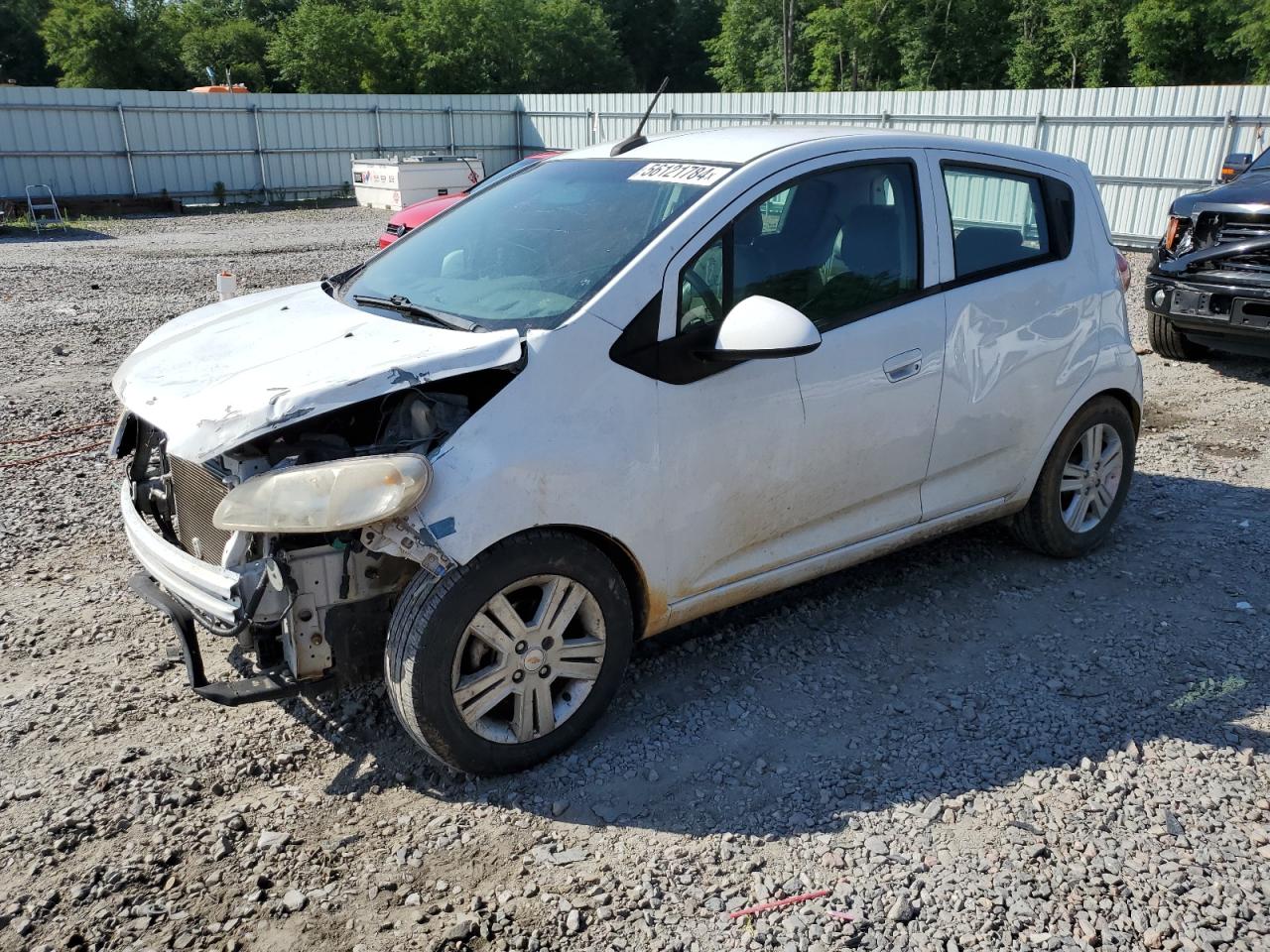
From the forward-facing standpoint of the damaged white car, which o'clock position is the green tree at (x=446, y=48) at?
The green tree is roughly at 4 o'clock from the damaged white car.

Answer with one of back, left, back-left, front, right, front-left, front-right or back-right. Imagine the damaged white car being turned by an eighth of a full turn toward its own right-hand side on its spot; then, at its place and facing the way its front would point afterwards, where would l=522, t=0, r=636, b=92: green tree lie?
right

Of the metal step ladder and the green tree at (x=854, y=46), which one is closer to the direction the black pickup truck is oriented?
the metal step ladder

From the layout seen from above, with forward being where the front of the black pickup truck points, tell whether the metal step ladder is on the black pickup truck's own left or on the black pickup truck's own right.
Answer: on the black pickup truck's own right

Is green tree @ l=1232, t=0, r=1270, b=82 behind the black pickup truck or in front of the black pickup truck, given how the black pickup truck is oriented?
behind

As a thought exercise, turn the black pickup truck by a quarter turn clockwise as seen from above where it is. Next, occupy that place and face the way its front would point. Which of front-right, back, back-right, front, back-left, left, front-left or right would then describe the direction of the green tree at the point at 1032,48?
front-right

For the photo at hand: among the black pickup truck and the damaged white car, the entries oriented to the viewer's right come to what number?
0

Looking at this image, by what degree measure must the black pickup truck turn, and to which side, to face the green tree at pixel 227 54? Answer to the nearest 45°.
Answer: approximately 90° to its right

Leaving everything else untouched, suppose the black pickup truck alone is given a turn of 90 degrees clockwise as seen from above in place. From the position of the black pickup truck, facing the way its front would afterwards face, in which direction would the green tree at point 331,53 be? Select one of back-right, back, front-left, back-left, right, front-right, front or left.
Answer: front

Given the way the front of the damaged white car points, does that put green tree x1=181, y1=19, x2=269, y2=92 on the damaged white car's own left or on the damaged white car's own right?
on the damaged white car's own right

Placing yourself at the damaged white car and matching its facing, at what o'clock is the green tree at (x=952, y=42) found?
The green tree is roughly at 5 o'clock from the damaged white car.

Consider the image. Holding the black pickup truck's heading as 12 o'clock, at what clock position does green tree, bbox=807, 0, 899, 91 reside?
The green tree is roughly at 4 o'clock from the black pickup truck.

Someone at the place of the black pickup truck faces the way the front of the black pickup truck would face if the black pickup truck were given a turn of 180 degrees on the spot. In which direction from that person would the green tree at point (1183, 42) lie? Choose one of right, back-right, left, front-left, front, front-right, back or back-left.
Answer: front-left

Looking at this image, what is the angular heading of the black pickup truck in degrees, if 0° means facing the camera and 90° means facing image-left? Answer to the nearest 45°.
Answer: approximately 45°
